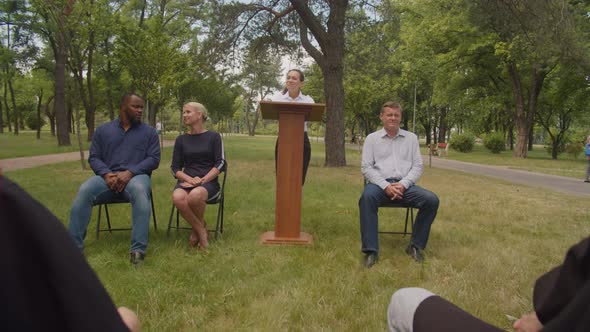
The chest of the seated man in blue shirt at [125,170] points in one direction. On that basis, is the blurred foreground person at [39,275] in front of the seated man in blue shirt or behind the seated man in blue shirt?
in front

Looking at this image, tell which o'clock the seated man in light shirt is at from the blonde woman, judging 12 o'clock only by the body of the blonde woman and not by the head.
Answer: The seated man in light shirt is roughly at 10 o'clock from the blonde woman.

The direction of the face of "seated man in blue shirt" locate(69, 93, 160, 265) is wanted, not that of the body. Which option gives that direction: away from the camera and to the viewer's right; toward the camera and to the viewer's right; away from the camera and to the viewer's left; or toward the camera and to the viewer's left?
toward the camera and to the viewer's right

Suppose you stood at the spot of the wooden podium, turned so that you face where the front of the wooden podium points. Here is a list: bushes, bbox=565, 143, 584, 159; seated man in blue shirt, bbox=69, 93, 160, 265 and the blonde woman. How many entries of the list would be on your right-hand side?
2

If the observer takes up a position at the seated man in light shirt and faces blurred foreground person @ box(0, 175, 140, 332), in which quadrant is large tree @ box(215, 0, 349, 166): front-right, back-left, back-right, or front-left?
back-right

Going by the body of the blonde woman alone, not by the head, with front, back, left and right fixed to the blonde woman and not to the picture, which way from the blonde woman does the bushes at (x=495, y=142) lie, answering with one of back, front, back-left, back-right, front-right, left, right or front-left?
back-left

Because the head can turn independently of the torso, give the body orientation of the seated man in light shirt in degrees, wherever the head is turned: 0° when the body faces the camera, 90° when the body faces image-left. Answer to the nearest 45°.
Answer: approximately 0°

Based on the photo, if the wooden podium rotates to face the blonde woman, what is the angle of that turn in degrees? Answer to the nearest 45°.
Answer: approximately 90° to its right

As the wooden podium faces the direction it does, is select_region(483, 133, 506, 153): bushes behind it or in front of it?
behind

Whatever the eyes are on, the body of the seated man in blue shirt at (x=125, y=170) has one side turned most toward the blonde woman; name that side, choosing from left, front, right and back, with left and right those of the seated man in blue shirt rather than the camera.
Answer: left

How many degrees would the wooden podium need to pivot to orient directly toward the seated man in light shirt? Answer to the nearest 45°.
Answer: approximately 90° to its left
